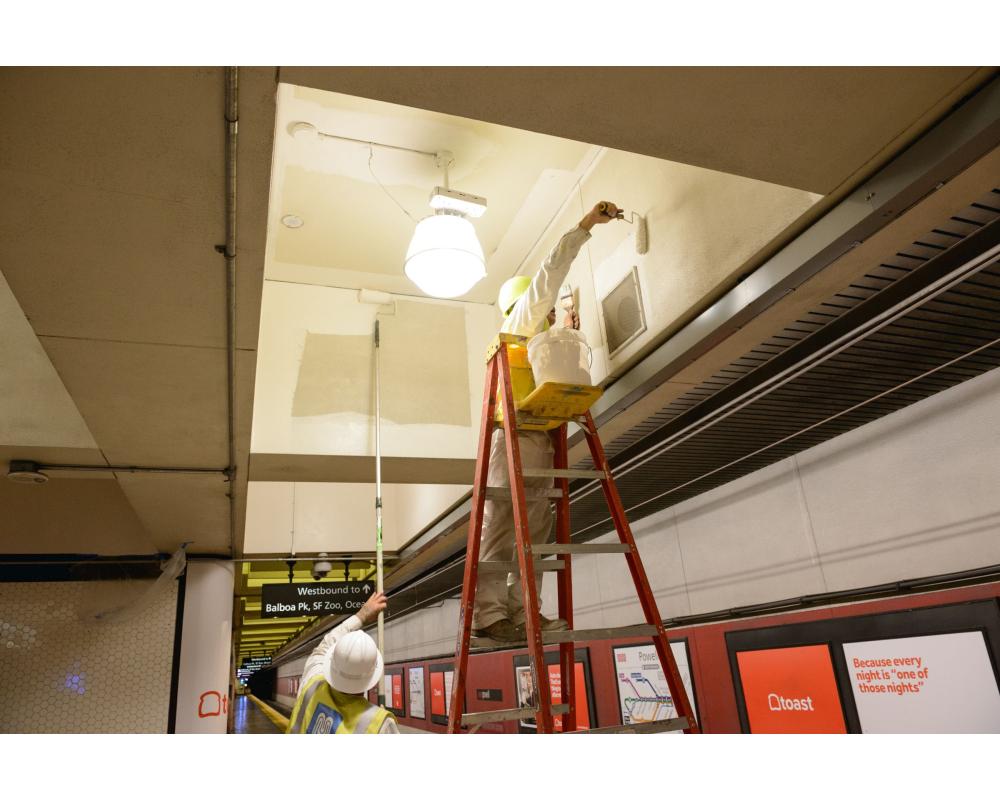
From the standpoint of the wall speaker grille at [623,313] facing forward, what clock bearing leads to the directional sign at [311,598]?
The directional sign is roughly at 3 o'clock from the wall speaker grille.

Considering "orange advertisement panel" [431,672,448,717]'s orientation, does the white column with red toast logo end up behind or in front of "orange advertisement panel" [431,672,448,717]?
in front

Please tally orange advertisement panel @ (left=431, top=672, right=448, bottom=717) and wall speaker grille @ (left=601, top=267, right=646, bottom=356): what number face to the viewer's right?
0

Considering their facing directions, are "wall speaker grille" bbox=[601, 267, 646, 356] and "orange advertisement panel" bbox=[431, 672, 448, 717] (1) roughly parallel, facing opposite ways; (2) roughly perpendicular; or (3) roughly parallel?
roughly parallel

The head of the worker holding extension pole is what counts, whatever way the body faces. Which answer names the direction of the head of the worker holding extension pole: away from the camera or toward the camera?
away from the camera

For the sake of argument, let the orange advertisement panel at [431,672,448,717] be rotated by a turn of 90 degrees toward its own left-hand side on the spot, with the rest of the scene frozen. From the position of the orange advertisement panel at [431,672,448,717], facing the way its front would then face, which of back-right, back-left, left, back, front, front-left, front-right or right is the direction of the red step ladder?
front-right

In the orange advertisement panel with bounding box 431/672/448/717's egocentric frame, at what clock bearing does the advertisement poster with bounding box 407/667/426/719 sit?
The advertisement poster is roughly at 4 o'clock from the orange advertisement panel.

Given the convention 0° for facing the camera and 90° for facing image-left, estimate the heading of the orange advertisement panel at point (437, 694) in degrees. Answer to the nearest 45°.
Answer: approximately 45°

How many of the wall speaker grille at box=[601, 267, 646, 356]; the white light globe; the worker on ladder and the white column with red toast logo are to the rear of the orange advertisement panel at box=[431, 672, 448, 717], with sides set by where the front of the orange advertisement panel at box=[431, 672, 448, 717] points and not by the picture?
0

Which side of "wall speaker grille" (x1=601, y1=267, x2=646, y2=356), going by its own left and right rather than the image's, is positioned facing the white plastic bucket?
front

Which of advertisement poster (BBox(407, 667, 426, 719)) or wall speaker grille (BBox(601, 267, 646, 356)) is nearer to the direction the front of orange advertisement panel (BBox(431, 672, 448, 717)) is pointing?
the wall speaker grille

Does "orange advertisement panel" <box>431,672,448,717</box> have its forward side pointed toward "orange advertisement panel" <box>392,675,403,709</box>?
no

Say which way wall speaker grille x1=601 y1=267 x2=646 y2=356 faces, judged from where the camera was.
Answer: facing the viewer and to the left of the viewer

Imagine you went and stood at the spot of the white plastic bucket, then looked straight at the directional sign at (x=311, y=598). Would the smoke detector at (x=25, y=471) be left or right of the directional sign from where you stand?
left

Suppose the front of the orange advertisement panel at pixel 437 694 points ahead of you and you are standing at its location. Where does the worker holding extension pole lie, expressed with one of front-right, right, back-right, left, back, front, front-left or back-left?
front-left
